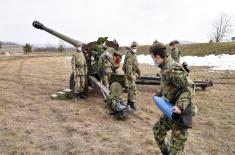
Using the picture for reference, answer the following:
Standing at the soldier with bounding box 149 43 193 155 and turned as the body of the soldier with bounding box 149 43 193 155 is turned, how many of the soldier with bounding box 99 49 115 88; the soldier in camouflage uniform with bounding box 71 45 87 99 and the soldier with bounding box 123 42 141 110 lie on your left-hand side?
0

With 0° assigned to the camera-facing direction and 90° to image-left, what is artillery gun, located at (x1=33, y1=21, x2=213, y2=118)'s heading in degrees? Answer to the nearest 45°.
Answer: approximately 135°

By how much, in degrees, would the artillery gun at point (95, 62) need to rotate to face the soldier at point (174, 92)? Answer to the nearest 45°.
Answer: approximately 135° to its left

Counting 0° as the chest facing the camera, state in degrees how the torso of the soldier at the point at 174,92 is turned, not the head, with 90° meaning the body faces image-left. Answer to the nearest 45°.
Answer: approximately 90°

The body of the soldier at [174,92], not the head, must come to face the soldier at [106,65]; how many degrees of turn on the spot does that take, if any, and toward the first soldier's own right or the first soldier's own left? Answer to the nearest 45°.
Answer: approximately 90° to the first soldier's own right

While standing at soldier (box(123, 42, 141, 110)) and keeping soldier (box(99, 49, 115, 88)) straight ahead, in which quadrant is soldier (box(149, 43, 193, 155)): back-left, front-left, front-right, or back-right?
back-left

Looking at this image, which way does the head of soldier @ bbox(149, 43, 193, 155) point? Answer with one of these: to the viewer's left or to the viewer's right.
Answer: to the viewer's left

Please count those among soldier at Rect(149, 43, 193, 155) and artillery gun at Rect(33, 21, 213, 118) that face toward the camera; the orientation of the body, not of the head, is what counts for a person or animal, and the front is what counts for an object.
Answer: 0
